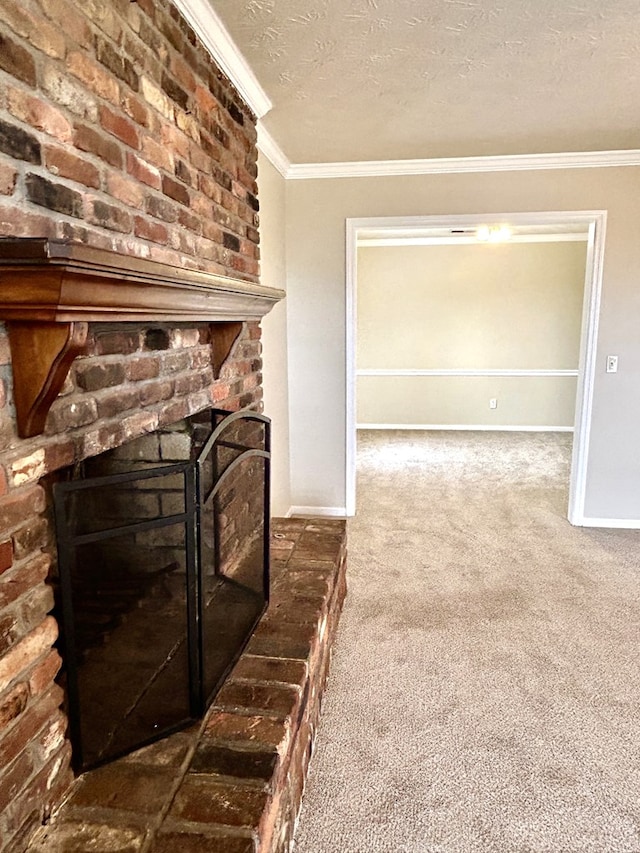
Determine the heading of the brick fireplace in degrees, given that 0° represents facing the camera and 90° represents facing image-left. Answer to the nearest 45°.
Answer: approximately 315°
